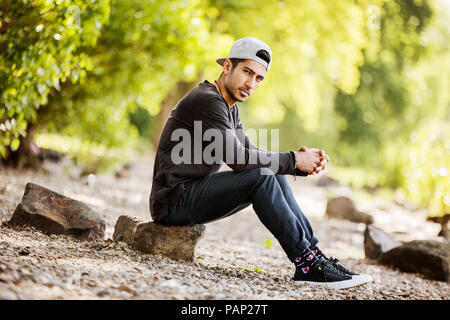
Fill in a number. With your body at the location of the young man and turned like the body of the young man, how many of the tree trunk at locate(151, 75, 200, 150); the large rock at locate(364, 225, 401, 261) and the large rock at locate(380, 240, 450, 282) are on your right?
0

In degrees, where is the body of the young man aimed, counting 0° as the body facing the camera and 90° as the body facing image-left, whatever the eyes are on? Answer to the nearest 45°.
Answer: approximately 270°

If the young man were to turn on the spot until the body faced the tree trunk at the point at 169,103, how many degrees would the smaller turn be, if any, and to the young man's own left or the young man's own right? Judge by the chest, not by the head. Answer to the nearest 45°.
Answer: approximately 90° to the young man's own left

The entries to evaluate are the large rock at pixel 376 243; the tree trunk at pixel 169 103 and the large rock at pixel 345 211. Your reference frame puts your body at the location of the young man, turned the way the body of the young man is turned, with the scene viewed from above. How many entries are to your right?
0

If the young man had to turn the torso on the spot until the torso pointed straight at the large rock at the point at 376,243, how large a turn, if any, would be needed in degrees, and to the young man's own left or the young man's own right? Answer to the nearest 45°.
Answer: approximately 45° to the young man's own left

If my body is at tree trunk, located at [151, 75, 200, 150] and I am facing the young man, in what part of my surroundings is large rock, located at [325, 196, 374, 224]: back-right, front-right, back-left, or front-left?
front-left

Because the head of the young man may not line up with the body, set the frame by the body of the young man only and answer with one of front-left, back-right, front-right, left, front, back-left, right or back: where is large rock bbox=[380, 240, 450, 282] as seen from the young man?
front-left

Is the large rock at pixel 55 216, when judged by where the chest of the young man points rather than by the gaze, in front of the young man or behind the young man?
behind

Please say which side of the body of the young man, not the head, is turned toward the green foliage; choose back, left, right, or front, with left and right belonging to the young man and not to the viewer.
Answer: back

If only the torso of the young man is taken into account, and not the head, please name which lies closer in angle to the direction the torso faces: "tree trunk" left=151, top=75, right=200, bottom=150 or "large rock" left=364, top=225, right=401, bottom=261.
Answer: the large rock
